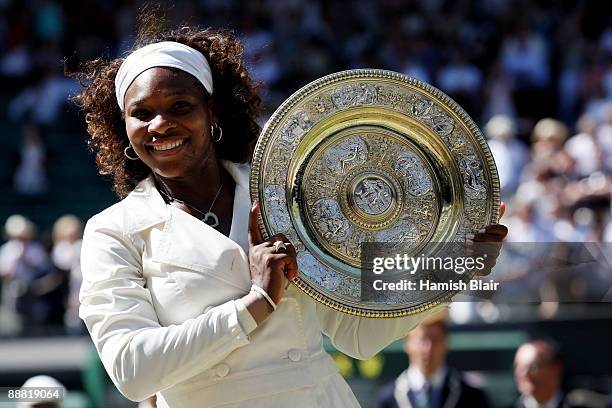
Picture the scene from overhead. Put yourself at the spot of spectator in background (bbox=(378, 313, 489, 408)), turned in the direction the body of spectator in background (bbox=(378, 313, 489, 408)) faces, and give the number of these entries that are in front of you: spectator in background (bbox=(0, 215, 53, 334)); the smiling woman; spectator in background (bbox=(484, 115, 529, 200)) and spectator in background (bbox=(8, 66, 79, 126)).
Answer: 1

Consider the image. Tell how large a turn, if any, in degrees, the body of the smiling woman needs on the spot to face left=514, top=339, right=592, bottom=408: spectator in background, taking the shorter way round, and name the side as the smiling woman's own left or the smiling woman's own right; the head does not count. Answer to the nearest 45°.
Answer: approximately 90° to the smiling woman's own left

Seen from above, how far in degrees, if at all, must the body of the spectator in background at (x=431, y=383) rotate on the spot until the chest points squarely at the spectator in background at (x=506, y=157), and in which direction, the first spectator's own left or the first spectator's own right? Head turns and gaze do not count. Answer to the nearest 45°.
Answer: approximately 180°

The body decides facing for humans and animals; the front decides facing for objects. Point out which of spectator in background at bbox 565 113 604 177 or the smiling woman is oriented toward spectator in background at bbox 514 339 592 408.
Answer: spectator in background at bbox 565 113 604 177

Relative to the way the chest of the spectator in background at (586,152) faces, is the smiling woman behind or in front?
in front

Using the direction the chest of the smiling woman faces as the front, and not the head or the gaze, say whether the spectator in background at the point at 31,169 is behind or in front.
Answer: behind

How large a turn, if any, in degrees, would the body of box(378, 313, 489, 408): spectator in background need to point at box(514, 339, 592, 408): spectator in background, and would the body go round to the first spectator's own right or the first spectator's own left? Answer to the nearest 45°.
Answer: approximately 90° to the first spectator's own left

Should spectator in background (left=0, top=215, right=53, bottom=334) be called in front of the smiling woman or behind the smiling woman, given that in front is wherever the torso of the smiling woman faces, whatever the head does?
behind

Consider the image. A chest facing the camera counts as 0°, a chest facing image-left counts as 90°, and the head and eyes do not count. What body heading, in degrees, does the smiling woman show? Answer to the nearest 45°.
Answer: approximately 315°

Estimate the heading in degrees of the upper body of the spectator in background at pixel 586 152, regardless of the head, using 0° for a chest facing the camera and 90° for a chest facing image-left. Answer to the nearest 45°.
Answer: approximately 0°

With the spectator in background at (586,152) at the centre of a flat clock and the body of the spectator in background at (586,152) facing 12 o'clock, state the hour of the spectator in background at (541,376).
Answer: the spectator in background at (541,376) is roughly at 12 o'clock from the spectator in background at (586,152).

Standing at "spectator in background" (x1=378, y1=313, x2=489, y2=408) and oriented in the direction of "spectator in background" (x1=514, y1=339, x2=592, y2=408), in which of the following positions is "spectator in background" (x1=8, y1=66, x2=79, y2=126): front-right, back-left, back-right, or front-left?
back-left

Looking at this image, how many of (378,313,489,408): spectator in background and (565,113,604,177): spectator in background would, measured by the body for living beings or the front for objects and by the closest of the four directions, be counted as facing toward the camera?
2
